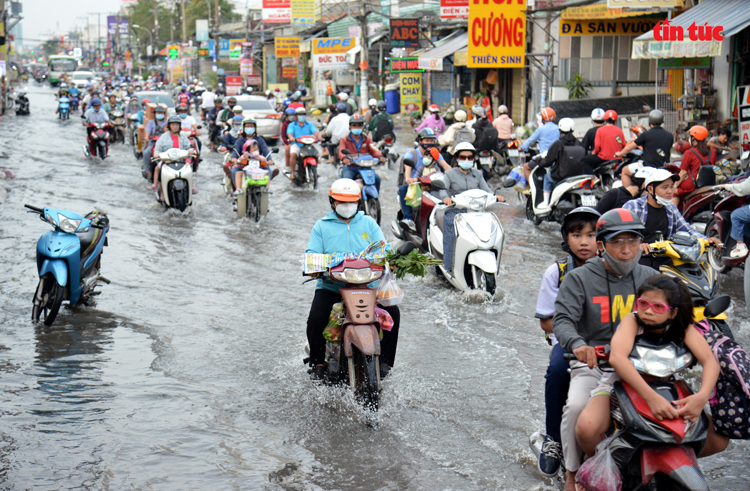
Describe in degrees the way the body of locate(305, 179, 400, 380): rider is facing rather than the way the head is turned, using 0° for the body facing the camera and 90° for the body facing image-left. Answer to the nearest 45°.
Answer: approximately 0°

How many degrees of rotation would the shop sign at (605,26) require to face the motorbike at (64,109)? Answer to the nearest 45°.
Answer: approximately 135° to its right

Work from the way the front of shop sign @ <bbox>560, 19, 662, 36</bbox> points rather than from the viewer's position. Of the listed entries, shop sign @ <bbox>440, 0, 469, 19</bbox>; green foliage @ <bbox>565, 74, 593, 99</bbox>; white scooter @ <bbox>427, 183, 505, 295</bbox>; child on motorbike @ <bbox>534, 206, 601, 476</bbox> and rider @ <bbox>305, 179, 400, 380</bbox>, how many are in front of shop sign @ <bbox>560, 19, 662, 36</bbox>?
3

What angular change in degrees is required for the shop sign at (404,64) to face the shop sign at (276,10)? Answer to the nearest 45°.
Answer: approximately 135° to its right

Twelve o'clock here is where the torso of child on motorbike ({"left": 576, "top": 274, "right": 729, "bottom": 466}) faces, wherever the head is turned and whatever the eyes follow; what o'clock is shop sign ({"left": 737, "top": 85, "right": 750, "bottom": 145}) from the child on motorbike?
The shop sign is roughly at 6 o'clock from the child on motorbike.

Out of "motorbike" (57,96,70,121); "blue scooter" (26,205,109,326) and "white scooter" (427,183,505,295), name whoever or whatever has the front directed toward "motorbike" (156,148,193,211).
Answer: "motorbike" (57,96,70,121)
